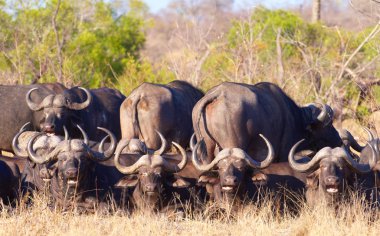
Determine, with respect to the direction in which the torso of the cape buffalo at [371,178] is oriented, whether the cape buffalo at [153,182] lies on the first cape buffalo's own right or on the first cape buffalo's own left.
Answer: on the first cape buffalo's own right

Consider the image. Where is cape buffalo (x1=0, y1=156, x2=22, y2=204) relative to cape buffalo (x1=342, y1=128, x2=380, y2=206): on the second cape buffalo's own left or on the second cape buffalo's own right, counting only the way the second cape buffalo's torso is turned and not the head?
on the second cape buffalo's own right

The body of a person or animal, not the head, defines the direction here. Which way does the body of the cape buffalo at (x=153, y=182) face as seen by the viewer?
toward the camera

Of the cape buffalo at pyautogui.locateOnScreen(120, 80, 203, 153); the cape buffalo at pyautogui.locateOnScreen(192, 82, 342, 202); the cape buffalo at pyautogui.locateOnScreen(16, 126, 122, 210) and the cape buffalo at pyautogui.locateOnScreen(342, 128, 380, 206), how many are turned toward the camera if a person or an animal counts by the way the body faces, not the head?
2

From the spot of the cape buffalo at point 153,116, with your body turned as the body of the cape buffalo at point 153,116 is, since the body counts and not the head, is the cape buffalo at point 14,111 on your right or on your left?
on your left

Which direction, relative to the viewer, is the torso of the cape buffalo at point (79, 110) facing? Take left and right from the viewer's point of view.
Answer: facing the viewer and to the left of the viewer

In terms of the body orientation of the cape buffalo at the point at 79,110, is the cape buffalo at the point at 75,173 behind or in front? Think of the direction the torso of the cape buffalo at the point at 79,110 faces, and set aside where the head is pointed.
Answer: in front

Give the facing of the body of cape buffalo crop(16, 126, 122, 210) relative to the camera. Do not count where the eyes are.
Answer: toward the camera

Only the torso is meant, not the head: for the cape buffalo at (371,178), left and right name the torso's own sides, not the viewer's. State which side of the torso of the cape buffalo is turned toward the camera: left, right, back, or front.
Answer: front

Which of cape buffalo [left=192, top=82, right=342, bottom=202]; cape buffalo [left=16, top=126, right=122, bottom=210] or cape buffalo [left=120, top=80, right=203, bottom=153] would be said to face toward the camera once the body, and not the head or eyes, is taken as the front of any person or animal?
cape buffalo [left=16, top=126, right=122, bottom=210]
